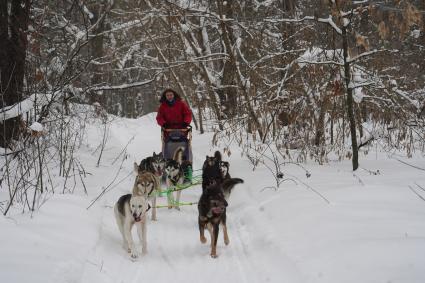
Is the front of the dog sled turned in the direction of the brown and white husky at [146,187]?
yes

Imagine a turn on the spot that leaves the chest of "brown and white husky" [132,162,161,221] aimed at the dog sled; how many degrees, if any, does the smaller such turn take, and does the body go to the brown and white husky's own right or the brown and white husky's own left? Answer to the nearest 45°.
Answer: approximately 180°

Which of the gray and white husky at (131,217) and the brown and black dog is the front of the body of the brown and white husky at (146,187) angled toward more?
the gray and white husky

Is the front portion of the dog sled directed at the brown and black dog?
yes

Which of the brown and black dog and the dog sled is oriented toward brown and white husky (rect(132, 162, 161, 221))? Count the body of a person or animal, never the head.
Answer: the dog sled

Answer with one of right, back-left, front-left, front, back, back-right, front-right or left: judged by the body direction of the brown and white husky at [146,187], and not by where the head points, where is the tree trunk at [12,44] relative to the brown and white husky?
back-right

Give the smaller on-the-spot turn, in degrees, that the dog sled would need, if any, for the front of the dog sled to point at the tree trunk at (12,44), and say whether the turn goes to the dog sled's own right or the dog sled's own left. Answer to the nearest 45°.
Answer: approximately 90° to the dog sled's own right

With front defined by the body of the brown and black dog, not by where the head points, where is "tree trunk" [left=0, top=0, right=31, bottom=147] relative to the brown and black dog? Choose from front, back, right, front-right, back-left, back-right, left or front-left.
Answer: back-right

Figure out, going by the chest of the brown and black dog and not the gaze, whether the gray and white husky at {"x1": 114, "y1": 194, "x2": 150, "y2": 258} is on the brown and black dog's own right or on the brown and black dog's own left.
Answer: on the brown and black dog's own right

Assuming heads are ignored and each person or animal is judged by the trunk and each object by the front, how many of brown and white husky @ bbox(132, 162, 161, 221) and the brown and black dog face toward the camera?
2

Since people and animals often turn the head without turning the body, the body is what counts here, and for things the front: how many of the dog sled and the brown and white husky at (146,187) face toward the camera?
2

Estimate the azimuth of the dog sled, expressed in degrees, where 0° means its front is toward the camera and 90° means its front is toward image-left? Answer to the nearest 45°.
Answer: approximately 0°
